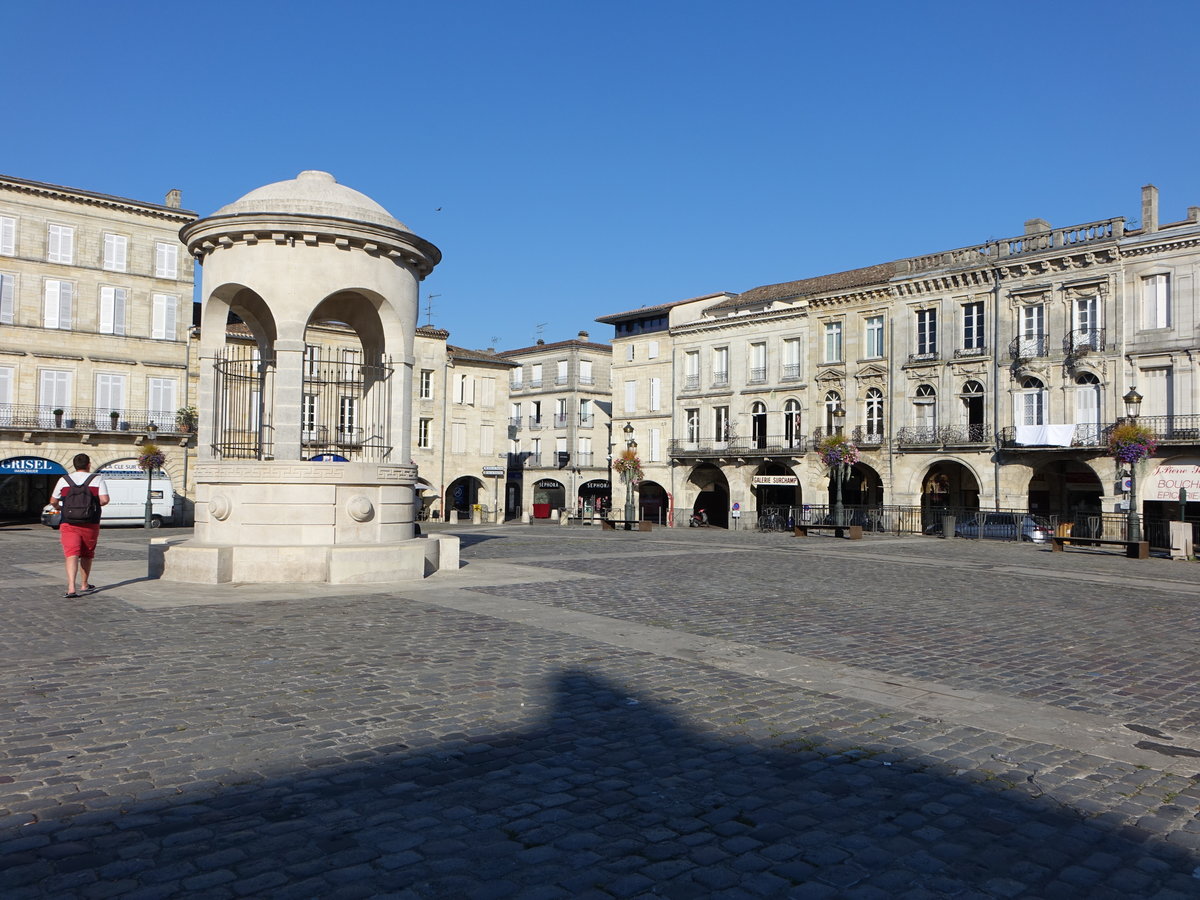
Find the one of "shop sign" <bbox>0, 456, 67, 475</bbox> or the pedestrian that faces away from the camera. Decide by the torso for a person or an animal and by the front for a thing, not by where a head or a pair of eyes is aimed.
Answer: the pedestrian

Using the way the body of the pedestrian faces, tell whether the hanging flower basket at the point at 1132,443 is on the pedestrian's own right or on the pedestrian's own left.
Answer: on the pedestrian's own right

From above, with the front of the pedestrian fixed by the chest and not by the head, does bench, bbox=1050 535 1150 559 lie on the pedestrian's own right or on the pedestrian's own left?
on the pedestrian's own right

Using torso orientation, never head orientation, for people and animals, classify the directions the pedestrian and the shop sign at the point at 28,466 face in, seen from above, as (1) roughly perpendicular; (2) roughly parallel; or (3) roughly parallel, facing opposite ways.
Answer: roughly parallel, facing opposite ways

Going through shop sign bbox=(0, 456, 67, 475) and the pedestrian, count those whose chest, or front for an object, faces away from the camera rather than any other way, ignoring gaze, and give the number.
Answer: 1

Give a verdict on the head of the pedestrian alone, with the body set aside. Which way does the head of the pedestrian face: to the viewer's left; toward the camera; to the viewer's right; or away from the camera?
away from the camera

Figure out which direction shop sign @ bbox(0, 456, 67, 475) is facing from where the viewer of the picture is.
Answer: facing the viewer

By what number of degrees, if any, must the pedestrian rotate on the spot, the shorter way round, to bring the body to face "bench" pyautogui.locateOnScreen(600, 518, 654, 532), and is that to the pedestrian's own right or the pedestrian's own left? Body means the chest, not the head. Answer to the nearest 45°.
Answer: approximately 45° to the pedestrian's own right

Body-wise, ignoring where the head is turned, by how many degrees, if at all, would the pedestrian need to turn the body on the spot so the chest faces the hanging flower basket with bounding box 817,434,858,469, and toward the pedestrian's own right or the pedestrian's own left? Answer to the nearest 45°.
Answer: approximately 45° to the pedestrian's own right

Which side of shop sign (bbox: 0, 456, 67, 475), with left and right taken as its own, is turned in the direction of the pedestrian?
front

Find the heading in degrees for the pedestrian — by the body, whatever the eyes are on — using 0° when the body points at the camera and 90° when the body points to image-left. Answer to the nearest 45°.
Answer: approximately 180°

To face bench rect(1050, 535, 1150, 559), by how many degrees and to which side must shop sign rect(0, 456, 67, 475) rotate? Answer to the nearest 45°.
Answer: approximately 45° to its left

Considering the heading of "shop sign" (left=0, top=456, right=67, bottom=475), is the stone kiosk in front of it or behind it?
in front

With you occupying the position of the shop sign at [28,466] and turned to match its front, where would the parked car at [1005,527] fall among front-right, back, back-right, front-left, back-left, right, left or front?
front-left

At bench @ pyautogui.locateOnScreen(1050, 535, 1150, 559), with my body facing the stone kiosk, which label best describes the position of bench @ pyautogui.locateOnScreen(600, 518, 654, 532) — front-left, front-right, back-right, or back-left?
front-right

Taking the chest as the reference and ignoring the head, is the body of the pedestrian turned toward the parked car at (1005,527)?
no
